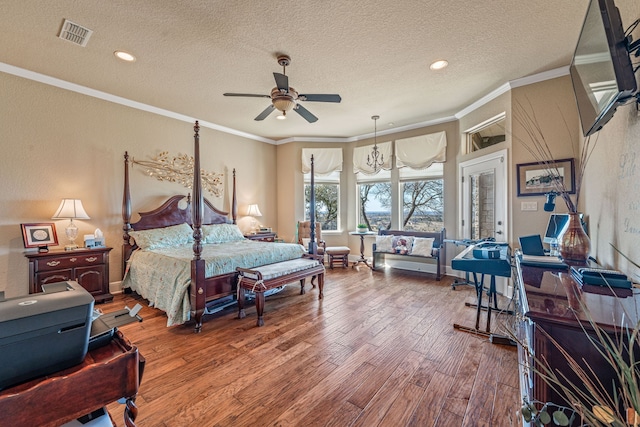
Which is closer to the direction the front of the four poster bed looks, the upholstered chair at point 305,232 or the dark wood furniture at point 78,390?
the dark wood furniture

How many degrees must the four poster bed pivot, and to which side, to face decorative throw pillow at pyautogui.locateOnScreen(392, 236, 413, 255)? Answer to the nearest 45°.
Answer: approximately 45° to its left

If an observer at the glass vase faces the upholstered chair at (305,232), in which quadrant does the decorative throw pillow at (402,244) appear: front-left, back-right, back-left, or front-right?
front-right

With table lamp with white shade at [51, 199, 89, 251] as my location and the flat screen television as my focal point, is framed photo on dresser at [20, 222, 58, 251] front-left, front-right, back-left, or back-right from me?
back-right

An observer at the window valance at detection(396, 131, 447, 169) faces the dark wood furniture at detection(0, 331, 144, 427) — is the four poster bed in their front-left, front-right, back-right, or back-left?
front-right

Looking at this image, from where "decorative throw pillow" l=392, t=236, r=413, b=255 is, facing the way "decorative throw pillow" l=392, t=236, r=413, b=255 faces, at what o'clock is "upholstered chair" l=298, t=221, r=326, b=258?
The upholstered chair is roughly at 3 o'clock from the decorative throw pillow.

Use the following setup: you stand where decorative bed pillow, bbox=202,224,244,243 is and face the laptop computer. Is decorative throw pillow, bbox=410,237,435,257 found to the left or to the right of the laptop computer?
left

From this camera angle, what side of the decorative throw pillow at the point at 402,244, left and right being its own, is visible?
front

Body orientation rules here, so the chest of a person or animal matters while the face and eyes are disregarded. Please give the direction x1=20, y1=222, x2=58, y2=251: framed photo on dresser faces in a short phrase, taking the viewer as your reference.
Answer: facing the viewer and to the right of the viewer

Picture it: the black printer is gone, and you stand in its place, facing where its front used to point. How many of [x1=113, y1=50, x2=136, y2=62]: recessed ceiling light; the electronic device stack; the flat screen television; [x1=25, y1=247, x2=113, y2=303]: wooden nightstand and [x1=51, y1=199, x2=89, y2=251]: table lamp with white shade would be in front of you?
2

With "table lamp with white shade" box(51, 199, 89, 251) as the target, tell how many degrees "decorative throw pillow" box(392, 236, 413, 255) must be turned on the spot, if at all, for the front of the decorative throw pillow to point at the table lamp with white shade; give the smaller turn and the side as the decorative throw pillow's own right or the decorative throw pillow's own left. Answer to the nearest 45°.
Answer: approximately 45° to the decorative throw pillow's own right

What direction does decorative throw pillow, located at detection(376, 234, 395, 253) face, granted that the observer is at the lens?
facing the viewer

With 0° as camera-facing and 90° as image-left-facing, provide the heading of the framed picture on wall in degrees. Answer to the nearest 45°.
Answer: approximately 0°

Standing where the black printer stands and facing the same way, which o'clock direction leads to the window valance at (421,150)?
The window valance is roughly at 10 o'clock from the black printer.

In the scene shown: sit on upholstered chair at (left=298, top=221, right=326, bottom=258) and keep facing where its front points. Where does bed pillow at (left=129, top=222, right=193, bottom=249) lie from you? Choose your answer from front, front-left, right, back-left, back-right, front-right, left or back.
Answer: right

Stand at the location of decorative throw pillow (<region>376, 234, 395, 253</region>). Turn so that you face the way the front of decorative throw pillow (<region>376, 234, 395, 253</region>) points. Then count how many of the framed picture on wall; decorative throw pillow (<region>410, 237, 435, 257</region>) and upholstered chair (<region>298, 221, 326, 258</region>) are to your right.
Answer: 1

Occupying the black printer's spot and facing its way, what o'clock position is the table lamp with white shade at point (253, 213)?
The table lamp with white shade is roughly at 9 o'clock from the black printer.
